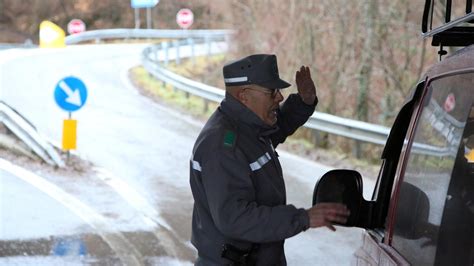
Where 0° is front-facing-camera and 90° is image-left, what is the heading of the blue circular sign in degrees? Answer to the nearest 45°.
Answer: approximately 0°

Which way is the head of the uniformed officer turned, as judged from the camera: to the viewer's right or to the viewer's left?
to the viewer's right

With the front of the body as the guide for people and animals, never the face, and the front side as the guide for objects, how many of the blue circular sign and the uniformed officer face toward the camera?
1

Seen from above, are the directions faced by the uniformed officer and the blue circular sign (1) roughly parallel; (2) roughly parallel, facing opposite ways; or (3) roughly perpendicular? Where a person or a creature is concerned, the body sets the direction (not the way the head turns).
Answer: roughly perpendicular

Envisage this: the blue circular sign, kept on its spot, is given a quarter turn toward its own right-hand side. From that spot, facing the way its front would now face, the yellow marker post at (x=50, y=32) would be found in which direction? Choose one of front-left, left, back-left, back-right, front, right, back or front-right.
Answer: right

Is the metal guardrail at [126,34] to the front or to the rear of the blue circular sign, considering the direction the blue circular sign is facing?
to the rear

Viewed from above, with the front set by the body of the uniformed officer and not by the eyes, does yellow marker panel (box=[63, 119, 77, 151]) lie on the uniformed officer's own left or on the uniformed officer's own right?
on the uniformed officer's own left

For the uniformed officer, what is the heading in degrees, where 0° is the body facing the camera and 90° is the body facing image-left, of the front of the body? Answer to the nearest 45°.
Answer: approximately 270°

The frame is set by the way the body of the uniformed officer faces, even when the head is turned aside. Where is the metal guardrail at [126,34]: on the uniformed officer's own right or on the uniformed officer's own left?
on the uniformed officer's own left
